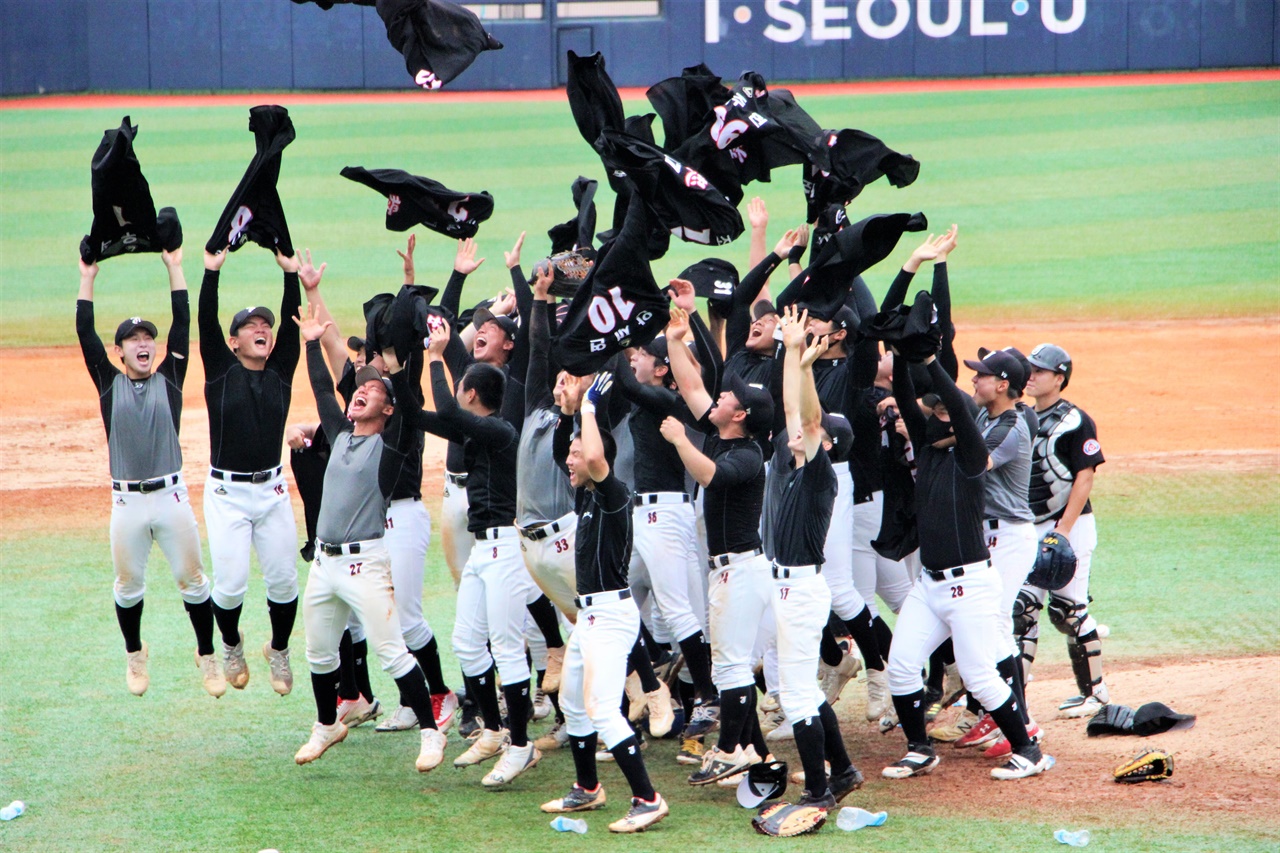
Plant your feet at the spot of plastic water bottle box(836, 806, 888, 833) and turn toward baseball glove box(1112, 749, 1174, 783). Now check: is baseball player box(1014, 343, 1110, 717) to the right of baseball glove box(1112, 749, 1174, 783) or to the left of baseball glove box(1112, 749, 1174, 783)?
left

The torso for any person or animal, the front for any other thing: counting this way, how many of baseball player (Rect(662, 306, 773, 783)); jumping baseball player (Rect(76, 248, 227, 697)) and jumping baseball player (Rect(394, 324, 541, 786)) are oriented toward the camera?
1

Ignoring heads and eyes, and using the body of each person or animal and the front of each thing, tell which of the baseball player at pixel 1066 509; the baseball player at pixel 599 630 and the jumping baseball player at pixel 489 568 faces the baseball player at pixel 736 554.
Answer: the baseball player at pixel 1066 509

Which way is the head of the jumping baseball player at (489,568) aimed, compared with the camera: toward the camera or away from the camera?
away from the camera

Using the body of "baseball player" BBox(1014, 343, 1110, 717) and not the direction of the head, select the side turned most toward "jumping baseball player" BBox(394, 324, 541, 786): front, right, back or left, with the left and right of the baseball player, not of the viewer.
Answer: front
